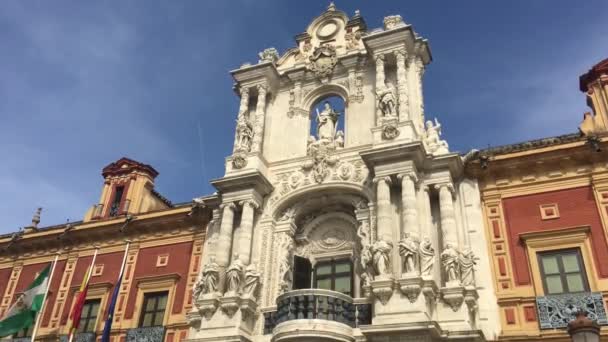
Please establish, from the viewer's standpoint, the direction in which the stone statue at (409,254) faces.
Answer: facing the viewer

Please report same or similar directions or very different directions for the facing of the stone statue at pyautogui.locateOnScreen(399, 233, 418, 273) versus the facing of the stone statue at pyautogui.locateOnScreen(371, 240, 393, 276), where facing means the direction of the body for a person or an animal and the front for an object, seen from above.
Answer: same or similar directions

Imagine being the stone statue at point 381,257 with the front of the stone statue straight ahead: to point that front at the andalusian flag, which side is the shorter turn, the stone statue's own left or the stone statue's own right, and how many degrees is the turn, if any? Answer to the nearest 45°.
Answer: approximately 90° to the stone statue's own right

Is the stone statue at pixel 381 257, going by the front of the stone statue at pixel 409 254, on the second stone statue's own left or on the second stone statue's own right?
on the second stone statue's own right

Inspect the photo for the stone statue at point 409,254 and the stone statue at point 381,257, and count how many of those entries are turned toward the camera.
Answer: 2

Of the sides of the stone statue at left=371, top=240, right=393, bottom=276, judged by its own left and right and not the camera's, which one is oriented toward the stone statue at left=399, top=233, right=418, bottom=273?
left

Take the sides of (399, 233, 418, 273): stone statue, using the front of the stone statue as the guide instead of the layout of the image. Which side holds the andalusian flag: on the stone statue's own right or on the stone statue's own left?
on the stone statue's own right
